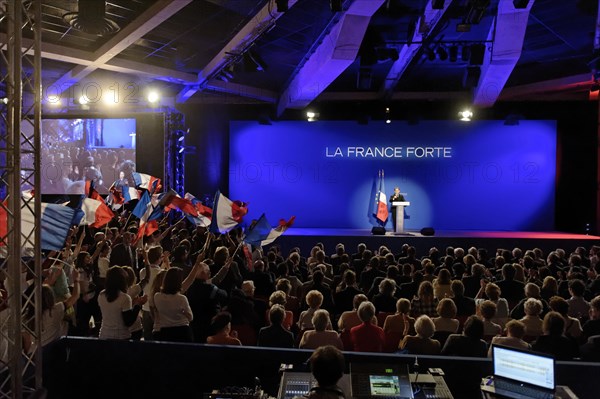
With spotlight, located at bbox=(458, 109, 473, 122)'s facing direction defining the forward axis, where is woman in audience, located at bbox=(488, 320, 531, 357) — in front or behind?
in front

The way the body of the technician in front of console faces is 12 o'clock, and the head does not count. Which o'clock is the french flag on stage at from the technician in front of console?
The french flag on stage is roughly at 12 o'clock from the technician in front of console.

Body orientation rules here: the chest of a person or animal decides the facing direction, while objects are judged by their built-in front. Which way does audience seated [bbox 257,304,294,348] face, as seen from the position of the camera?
facing away from the viewer

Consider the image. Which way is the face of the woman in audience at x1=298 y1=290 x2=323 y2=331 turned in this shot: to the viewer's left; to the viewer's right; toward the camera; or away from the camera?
away from the camera

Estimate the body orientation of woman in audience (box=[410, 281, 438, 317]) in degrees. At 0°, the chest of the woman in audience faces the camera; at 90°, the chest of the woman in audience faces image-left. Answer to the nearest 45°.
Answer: approximately 180°

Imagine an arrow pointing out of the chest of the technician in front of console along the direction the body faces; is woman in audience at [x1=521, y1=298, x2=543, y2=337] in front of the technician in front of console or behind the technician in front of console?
in front

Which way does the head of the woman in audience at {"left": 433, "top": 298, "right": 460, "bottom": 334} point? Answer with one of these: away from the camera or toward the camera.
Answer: away from the camera

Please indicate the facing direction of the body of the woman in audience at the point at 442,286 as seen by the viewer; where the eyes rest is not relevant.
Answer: away from the camera

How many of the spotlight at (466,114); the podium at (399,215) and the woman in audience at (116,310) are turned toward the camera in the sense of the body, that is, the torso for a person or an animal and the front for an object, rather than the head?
2

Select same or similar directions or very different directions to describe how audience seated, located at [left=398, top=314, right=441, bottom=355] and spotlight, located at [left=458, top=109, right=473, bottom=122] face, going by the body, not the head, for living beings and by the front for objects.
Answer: very different directions

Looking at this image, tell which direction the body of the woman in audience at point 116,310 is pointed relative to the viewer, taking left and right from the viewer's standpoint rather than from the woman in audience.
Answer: facing away from the viewer and to the right of the viewer

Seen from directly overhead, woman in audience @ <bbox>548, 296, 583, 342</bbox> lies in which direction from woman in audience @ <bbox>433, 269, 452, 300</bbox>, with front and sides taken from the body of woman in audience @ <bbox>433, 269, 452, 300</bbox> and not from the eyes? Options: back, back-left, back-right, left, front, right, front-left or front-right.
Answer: back-right

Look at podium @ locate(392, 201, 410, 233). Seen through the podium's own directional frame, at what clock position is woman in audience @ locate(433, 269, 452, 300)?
The woman in audience is roughly at 12 o'clock from the podium.

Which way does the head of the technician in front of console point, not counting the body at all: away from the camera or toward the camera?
away from the camera

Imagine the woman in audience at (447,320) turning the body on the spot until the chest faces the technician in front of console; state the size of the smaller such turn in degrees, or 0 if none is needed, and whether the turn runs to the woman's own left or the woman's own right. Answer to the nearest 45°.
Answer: approximately 180°

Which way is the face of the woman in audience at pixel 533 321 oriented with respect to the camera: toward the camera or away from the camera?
away from the camera

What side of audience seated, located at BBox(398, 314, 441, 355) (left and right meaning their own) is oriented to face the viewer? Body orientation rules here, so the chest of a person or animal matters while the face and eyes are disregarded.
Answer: back

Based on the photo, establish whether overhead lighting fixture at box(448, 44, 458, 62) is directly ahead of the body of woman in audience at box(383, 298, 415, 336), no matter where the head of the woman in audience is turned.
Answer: yes

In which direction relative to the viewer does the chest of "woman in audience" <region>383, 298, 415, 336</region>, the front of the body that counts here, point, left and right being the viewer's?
facing away from the viewer
